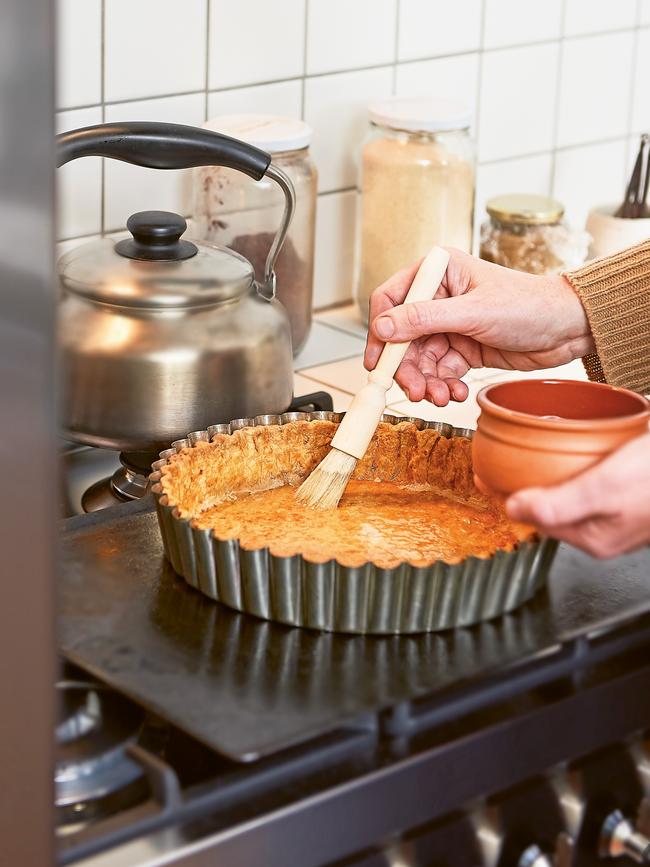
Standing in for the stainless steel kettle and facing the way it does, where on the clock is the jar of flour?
The jar of flour is roughly at 4 o'clock from the stainless steel kettle.

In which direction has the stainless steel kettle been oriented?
to the viewer's left

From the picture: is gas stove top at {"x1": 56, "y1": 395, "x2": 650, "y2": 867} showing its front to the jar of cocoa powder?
no

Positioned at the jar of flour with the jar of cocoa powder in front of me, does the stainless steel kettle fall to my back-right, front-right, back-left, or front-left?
front-left

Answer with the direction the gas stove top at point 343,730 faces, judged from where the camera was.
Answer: facing the viewer and to the right of the viewer

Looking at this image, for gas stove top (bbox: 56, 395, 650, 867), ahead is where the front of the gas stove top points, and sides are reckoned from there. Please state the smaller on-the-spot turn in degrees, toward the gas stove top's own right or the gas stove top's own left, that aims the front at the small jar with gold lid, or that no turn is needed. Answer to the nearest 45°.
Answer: approximately 135° to the gas stove top's own left

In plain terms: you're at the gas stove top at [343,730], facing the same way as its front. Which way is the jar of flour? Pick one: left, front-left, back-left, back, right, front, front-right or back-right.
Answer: back-left

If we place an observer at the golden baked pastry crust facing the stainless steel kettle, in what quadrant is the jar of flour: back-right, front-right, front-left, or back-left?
front-right

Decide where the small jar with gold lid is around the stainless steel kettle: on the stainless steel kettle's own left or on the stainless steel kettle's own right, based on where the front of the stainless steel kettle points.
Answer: on the stainless steel kettle's own right
